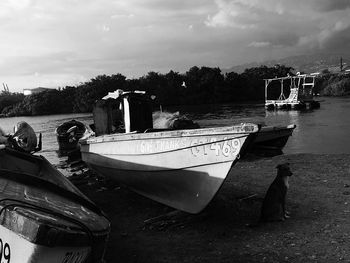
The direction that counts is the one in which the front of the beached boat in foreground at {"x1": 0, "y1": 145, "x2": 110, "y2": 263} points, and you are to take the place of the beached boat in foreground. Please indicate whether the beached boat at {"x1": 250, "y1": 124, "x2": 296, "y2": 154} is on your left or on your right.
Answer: on your left

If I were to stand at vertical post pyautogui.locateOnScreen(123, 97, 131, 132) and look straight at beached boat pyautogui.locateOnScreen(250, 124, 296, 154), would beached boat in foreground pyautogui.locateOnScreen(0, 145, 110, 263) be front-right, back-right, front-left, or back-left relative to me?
back-right

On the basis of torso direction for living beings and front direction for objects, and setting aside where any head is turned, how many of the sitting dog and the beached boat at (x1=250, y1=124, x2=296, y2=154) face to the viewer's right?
2

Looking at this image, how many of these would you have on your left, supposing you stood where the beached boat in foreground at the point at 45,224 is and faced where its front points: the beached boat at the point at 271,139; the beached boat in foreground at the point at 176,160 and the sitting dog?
3

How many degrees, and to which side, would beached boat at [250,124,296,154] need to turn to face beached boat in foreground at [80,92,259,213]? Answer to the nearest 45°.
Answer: approximately 90° to its right

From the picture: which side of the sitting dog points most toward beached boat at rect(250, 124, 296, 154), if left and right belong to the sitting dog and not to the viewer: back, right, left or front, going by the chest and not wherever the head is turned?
left

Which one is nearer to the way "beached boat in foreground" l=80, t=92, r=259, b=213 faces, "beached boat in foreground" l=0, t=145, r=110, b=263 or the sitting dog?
the sitting dog

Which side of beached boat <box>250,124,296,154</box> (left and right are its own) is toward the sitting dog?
right

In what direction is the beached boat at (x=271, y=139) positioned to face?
to the viewer's right
